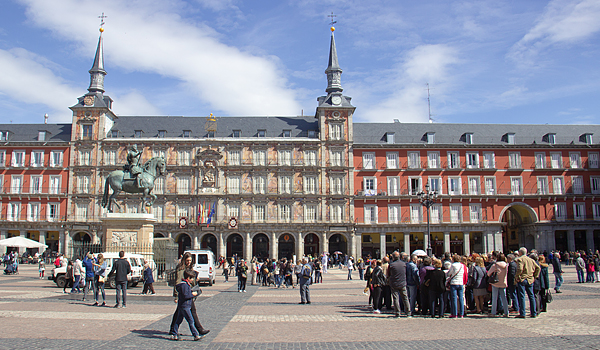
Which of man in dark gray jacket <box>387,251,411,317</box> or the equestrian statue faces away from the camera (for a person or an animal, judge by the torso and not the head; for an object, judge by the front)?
the man in dark gray jacket

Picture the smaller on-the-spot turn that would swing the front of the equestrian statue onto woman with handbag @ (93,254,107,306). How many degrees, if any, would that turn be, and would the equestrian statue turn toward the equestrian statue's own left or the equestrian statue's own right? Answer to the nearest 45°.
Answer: approximately 90° to the equestrian statue's own right

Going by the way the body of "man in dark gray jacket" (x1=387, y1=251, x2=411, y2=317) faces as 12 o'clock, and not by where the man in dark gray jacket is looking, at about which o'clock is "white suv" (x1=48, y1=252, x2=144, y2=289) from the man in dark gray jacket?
The white suv is roughly at 10 o'clock from the man in dark gray jacket.

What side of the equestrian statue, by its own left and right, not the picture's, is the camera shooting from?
right

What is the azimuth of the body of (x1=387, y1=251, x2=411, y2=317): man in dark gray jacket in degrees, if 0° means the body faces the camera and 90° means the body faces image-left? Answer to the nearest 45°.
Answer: approximately 180°

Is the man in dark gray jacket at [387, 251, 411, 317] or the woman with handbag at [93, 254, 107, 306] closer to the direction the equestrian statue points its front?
the man in dark gray jacket

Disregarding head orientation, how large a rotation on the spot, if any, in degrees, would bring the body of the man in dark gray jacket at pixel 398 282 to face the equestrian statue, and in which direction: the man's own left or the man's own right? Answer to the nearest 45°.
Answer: approximately 45° to the man's own left

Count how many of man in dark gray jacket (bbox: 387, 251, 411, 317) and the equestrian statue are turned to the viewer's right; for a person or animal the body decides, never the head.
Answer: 1

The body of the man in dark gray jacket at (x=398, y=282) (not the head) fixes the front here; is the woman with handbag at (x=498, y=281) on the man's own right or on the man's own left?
on the man's own right

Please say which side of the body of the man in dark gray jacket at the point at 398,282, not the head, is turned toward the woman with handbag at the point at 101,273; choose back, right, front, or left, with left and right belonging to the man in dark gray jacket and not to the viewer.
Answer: left
